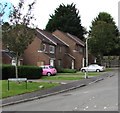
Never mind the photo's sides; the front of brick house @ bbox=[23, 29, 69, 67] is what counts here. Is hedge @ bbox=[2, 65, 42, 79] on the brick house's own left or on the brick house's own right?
on the brick house's own right

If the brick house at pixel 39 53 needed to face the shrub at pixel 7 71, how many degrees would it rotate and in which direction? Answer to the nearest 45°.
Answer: approximately 45° to its right

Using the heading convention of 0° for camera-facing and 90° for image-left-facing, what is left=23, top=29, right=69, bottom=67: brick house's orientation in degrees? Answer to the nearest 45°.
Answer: approximately 315°

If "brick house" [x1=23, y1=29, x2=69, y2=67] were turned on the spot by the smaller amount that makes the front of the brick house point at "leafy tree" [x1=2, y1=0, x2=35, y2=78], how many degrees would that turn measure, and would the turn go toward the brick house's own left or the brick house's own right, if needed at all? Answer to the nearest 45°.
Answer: approximately 45° to the brick house's own right
